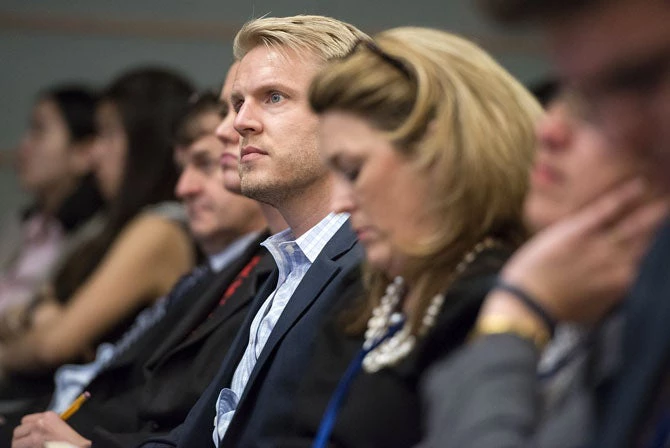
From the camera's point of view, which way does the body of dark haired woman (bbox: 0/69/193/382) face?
to the viewer's left

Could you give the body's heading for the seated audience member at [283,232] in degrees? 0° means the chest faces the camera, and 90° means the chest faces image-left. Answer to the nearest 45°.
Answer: approximately 45°

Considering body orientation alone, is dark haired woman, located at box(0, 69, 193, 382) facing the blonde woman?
no

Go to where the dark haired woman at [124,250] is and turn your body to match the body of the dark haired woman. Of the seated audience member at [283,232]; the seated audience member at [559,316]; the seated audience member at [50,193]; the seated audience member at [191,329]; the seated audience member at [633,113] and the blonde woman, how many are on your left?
5

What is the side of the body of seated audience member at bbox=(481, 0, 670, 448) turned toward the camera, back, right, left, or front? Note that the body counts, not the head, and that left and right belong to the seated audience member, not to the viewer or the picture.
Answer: left

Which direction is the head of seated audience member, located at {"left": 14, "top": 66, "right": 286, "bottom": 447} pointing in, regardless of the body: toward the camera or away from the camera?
toward the camera

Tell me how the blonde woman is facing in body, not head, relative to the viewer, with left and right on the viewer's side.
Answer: facing the viewer and to the left of the viewer

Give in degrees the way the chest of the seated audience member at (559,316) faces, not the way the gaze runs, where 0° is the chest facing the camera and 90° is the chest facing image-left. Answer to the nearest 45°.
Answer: approximately 45°

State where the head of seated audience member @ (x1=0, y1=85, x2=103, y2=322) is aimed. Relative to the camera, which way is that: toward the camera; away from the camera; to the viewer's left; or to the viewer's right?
to the viewer's left

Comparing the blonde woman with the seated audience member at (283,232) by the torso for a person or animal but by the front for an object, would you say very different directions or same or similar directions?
same or similar directions

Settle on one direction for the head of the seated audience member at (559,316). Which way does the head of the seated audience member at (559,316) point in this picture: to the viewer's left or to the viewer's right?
to the viewer's left

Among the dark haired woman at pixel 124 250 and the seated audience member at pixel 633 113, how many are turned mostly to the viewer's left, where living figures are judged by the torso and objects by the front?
2

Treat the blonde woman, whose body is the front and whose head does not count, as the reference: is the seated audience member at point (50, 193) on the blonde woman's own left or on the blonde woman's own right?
on the blonde woman's own right
